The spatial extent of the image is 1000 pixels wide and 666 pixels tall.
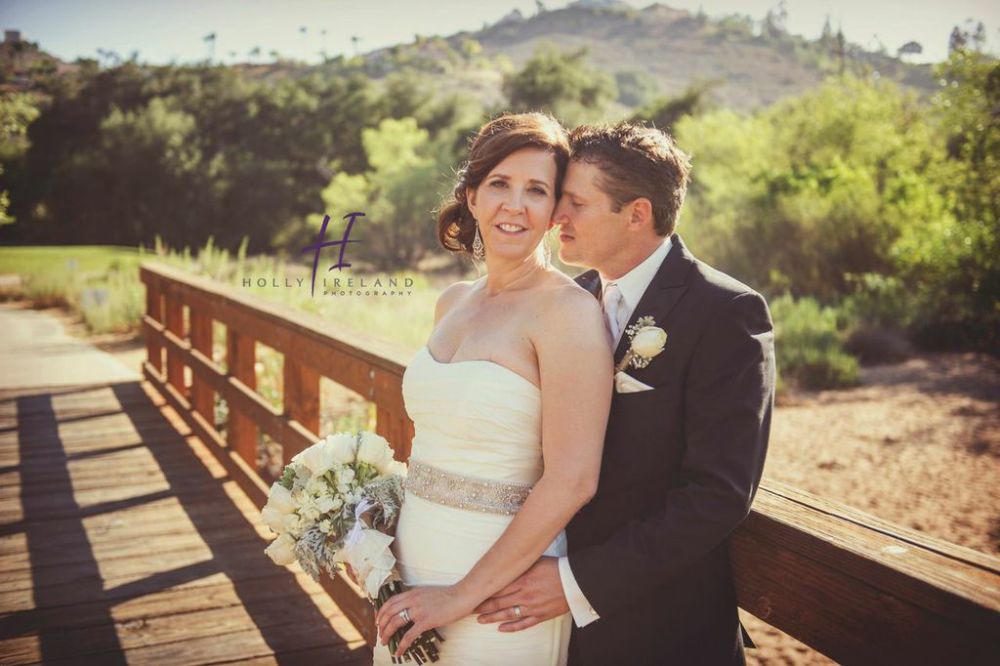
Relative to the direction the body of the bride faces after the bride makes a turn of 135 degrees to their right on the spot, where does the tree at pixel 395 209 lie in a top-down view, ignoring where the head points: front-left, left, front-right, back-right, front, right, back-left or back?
front

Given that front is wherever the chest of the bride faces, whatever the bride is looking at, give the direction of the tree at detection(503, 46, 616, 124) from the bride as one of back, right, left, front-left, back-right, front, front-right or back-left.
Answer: back-right

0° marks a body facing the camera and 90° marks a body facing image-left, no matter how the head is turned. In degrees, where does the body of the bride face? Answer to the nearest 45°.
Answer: approximately 45°

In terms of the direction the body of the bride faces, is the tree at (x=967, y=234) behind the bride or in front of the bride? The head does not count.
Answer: behind
